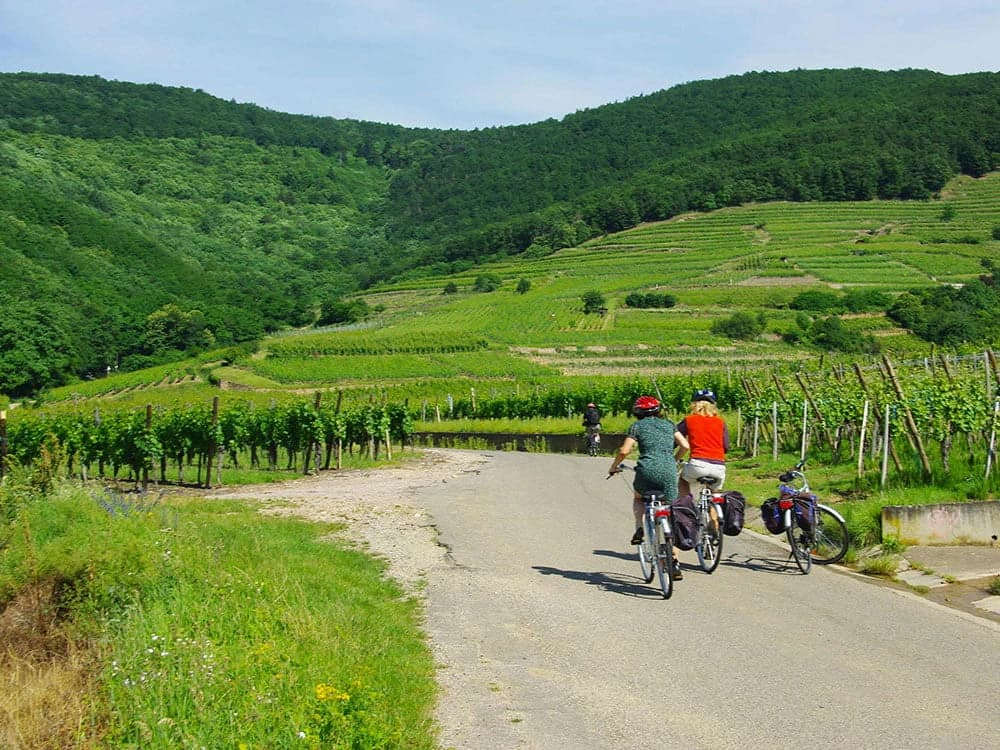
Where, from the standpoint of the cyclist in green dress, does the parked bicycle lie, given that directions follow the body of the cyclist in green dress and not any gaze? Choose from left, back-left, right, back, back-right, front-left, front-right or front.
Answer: front-right

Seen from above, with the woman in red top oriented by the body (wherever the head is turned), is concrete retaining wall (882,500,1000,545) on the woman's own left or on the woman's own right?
on the woman's own right

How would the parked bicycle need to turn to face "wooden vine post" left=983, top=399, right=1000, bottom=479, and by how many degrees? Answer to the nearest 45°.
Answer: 0° — it already faces it

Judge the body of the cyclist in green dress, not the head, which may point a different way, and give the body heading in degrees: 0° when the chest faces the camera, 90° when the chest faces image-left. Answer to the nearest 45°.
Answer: approximately 180°

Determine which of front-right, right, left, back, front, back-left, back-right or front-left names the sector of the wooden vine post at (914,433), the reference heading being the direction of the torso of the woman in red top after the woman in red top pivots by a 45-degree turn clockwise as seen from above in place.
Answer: front

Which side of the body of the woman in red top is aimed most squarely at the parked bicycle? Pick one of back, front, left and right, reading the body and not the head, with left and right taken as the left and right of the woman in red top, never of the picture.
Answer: right

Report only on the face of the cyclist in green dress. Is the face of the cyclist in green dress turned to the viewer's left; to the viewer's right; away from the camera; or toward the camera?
away from the camera

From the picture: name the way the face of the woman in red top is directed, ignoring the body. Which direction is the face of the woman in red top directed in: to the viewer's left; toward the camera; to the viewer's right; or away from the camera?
away from the camera

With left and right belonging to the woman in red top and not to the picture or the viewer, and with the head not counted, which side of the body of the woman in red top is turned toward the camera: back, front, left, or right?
back

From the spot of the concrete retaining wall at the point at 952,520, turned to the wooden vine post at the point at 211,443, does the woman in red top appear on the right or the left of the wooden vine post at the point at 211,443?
left

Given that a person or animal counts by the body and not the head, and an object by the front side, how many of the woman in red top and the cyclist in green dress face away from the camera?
2

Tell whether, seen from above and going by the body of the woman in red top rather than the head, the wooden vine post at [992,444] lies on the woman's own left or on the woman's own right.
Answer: on the woman's own right

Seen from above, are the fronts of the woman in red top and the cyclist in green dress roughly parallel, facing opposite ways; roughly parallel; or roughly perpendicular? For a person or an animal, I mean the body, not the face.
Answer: roughly parallel

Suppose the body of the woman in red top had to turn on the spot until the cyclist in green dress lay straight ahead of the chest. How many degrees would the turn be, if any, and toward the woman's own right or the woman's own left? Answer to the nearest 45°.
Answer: approximately 135° to the woman's own left

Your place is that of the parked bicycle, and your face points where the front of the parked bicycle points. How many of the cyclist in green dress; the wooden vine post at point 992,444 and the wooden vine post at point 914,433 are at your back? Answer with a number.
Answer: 1
